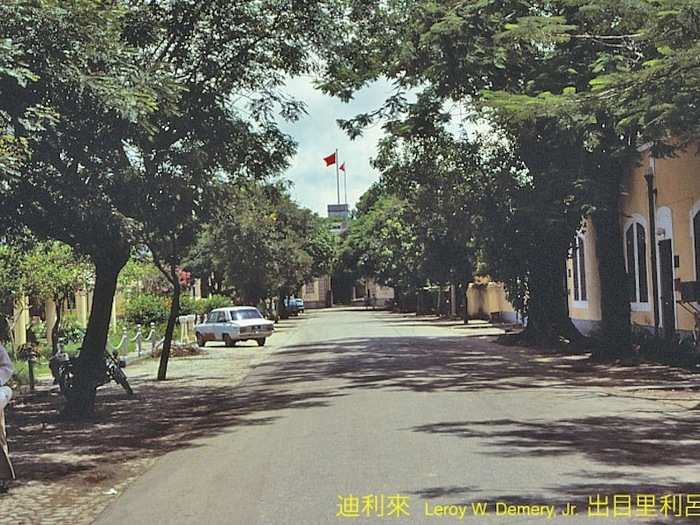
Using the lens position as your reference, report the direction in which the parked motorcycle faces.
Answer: facing to the right of the viewer

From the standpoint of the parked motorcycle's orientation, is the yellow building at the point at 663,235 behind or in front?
in front

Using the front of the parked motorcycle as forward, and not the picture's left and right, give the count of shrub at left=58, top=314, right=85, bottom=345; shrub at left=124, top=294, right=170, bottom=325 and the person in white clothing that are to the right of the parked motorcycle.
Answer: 1

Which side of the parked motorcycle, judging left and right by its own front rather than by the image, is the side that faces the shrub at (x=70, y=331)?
left

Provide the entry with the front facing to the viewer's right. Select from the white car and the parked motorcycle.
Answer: the parked motorcycle
